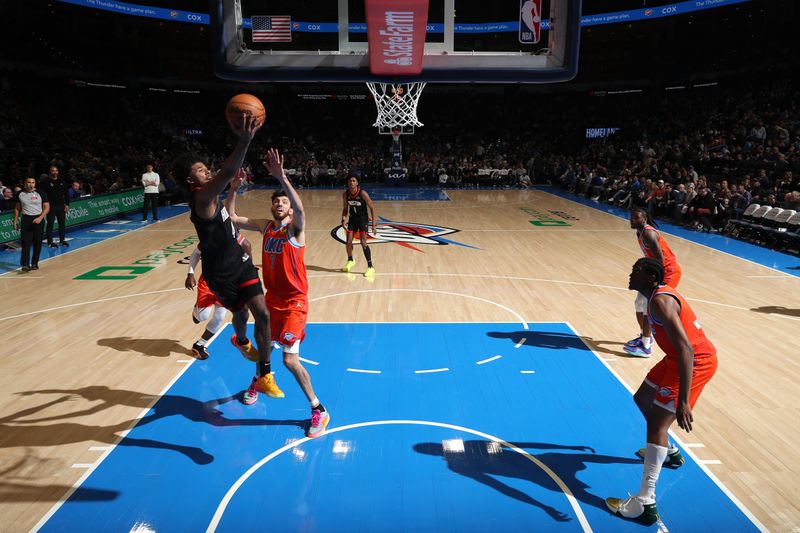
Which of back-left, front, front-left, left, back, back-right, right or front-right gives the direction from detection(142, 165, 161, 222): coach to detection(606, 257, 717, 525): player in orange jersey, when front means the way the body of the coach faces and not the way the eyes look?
front

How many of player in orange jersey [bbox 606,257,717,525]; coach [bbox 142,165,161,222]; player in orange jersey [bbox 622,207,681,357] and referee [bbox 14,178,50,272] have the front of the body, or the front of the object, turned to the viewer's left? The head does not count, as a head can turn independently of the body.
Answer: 2

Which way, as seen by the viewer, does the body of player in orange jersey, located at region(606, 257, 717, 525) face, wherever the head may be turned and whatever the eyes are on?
to the viewer's left

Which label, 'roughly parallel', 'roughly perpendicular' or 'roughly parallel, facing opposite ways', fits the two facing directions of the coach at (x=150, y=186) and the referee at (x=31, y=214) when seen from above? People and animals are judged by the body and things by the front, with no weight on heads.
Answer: roughly parallel

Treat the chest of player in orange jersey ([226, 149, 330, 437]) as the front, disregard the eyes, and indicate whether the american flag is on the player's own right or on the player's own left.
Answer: on the player's own right

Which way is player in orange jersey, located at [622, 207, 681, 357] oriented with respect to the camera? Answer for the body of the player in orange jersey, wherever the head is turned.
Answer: to the viewer's left

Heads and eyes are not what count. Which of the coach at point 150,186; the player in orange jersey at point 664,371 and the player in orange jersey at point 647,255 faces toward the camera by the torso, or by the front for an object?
the coach

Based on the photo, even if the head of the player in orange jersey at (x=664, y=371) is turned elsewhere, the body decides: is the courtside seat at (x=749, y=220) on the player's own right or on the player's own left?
on the player's own right

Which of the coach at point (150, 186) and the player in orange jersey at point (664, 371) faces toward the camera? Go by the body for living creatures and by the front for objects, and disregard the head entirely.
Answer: the coach

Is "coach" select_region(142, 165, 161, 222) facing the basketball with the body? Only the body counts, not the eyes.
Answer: yes

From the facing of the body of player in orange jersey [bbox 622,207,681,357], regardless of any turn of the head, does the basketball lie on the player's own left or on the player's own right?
on the player's own left

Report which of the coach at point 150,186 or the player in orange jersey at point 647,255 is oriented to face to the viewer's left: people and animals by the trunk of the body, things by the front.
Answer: the player in orange jersey

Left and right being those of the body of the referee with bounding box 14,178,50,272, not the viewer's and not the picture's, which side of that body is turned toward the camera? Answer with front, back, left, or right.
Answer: front

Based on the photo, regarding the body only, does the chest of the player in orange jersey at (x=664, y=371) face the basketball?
yes

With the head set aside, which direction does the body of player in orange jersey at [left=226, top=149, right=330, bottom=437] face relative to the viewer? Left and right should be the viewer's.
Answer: facing the viewer and to the left of the viewer
